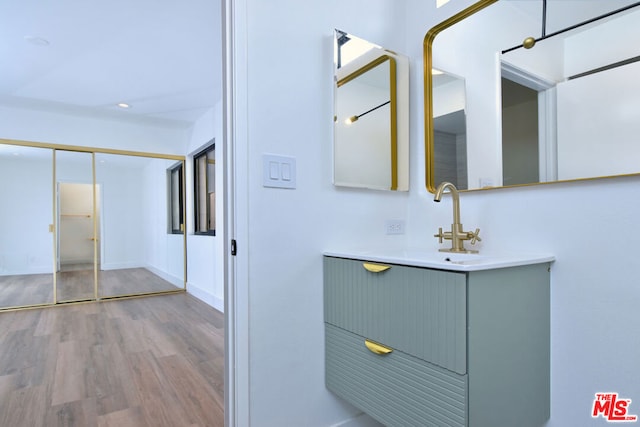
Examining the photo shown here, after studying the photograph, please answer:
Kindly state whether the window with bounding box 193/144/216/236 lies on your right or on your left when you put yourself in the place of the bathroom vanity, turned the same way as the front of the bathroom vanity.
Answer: on your right

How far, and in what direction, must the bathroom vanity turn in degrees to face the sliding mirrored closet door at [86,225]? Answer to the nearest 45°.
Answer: approximately 90° to its right

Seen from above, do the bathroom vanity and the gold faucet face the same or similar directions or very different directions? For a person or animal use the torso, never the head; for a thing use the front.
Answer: same or similar directions

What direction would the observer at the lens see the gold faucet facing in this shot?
facing the viewer and to the left of the viewer

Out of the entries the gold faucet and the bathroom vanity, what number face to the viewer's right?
0

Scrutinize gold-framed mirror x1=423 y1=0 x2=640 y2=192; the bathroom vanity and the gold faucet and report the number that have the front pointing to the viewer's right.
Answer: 0

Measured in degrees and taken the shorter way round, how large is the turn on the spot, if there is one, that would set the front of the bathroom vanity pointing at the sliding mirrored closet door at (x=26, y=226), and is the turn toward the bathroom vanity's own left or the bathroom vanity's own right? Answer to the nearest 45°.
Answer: approximately 45° to the bathroom vanity's own right

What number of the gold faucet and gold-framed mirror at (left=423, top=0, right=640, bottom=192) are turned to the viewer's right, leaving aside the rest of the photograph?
0

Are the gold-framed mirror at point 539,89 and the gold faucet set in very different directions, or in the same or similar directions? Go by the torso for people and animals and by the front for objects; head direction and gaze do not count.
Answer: same or similar directions
